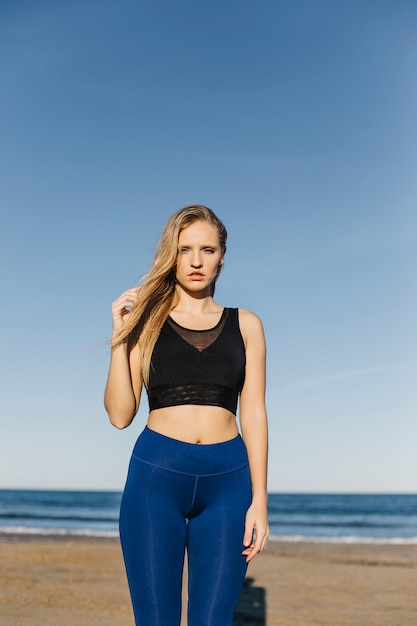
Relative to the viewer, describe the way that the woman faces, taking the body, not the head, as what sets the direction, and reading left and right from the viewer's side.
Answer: facing the viewer
